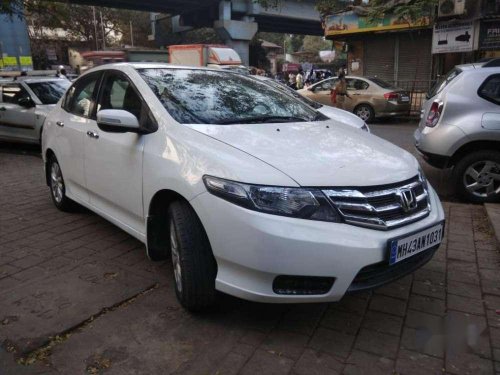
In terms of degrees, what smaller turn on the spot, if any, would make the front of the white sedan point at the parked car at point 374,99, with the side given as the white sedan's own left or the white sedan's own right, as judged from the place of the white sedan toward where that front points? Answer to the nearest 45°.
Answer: approximately 135° to the white sedan's own left

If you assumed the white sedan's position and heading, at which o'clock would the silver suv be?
The silver suv is roughly at 9 o'clock from the white sedan.

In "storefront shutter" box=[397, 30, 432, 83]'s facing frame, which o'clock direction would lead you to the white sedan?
The white sedan is roughly at 12 o'clock from the storefront shutter.

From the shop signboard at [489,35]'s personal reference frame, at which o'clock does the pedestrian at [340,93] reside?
The pedestrian is roughly at 2 o'clock from the shop signboard.

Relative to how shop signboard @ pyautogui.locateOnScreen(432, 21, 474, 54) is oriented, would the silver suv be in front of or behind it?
in front

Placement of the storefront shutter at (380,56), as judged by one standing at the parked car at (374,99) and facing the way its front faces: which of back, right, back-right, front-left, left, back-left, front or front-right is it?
front-right

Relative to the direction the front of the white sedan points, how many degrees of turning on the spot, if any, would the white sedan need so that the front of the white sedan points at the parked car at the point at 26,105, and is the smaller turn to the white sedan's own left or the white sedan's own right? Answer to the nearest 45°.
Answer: approximately 180°

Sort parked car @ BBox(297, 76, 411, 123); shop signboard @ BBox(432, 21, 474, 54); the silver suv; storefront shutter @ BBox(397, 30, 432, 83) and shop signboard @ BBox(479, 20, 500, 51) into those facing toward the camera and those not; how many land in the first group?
3

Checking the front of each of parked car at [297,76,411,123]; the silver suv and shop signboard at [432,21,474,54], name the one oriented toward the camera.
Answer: the shop signboard

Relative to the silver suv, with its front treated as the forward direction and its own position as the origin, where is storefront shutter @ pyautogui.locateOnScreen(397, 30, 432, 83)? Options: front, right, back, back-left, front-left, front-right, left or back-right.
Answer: left

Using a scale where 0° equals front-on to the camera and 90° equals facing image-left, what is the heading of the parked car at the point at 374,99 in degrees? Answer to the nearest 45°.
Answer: approximately 135°

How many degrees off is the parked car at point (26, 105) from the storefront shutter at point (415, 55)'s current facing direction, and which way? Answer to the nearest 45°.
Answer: approximately 45° to its right

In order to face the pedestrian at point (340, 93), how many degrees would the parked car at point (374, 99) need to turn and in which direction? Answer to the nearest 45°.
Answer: approximately 45° to its left
